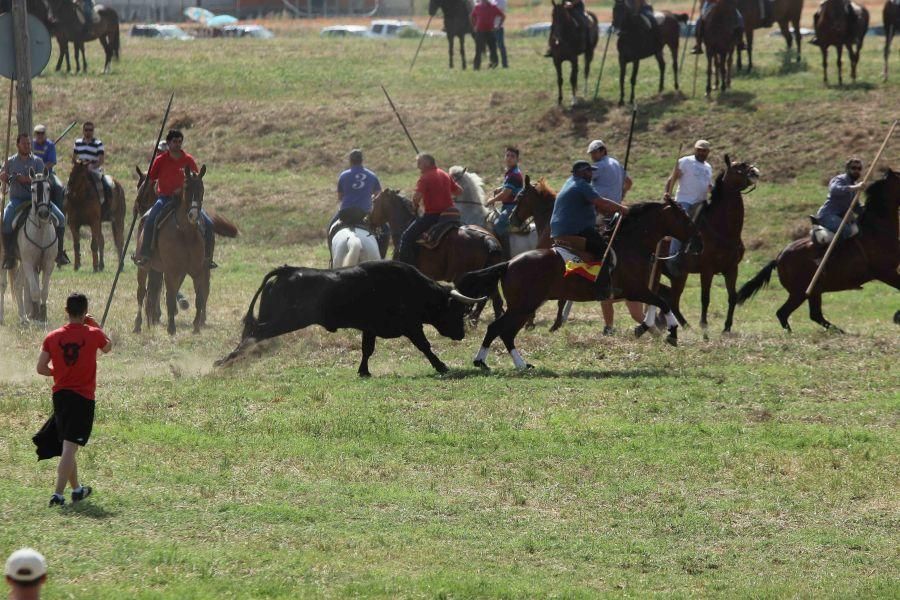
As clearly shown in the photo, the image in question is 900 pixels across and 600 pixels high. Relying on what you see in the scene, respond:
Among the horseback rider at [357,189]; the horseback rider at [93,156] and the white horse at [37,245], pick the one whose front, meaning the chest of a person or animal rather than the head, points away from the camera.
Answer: the horseback rider at [357,189]

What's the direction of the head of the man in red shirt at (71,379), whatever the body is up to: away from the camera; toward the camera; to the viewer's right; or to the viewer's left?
away from the camera

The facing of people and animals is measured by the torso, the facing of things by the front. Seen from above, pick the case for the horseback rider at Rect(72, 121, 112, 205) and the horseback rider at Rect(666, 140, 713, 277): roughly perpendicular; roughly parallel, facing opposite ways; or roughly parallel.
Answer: roughly perpendicular

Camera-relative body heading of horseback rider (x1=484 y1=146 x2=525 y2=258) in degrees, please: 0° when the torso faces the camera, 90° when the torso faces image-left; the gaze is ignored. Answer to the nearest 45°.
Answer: approximately 90°

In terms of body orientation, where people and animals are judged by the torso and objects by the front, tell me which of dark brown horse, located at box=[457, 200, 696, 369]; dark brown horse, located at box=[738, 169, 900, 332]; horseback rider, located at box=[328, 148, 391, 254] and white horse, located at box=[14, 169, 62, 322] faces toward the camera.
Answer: the white horse

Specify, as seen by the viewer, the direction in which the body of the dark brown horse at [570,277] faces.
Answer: to the viewer's right

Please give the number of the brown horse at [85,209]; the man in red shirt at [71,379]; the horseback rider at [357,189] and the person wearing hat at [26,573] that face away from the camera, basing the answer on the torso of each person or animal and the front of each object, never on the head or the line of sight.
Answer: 3

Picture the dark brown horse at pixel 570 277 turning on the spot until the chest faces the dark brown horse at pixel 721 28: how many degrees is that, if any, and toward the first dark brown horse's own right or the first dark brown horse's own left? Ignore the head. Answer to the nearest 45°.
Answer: approximately 90° to the first dark brown horse's own left

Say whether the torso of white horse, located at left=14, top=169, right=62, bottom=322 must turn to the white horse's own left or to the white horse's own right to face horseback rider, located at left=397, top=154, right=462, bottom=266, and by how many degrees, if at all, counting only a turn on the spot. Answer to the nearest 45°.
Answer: approximately 45° to the white horse's own left

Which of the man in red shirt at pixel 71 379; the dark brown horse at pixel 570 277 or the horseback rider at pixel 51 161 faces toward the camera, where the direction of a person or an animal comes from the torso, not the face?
the horseback rider

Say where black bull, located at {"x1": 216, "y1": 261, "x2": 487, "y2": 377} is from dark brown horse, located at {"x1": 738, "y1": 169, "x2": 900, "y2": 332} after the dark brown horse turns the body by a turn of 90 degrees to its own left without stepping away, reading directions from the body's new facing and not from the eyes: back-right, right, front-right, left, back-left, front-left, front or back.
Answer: back-left

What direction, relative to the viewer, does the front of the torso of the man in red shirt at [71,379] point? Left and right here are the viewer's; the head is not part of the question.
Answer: facing away from the viewer
